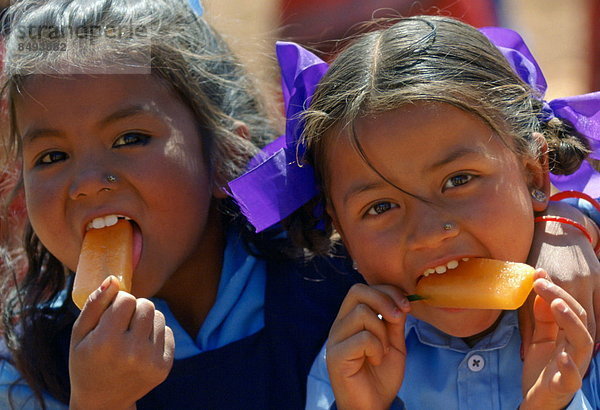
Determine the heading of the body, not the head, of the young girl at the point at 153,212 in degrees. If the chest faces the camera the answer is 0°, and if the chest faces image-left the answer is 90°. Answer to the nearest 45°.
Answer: approximately 45°

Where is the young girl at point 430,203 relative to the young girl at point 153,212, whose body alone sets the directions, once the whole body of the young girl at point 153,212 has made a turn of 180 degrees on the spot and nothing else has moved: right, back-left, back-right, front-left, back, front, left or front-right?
right
